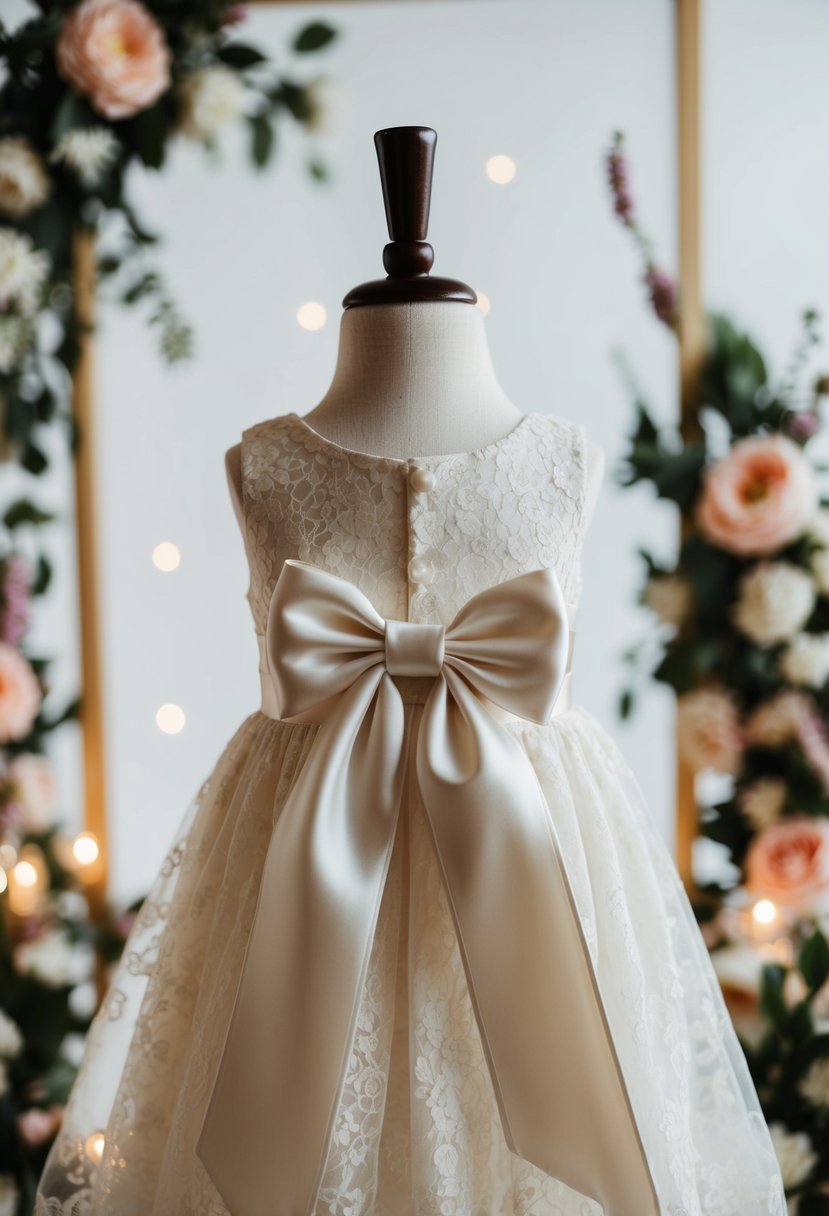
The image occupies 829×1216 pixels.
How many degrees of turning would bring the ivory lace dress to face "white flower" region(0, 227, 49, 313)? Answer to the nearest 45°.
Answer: approximately 45° to its left

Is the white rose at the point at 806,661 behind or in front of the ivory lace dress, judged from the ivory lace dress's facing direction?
in front

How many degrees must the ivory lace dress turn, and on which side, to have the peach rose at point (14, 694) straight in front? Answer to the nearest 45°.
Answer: approximately 45° to its left

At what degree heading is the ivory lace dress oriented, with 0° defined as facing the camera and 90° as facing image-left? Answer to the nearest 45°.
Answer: approximately 180°

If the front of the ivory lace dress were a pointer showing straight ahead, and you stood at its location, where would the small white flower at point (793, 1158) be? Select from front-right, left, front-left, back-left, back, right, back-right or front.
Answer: front-right

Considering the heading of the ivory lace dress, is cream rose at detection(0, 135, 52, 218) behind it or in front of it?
in front
